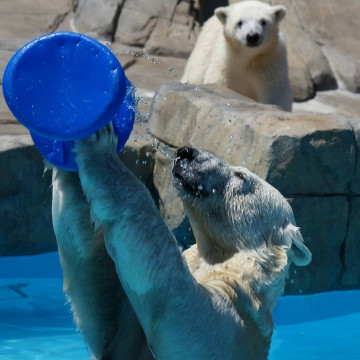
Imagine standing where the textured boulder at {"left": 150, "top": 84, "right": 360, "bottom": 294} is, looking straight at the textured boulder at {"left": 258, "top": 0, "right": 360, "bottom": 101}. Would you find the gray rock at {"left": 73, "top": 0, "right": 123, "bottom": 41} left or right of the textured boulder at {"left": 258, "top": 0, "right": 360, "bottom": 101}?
left

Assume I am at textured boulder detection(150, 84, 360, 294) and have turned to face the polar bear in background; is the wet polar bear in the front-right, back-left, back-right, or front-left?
back-left

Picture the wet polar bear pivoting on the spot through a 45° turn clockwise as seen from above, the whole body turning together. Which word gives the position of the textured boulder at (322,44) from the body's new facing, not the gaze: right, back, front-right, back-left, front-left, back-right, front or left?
front-right

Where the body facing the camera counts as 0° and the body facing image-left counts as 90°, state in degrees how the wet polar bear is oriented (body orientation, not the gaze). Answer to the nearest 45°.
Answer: approximately 90°

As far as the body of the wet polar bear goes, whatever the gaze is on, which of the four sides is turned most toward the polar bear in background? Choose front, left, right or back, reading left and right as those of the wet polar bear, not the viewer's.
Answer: right
